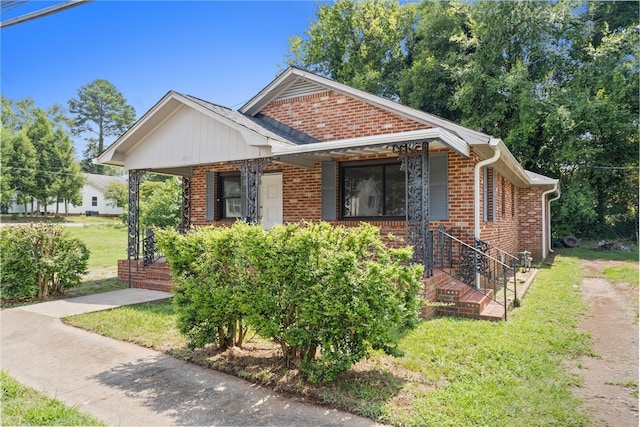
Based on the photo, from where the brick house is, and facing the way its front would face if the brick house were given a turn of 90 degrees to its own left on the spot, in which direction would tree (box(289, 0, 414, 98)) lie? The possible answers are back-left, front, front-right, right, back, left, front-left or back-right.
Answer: back-left

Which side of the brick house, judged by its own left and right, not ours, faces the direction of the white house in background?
right

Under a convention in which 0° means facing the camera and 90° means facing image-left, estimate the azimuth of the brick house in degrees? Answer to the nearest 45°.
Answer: approximately 45°

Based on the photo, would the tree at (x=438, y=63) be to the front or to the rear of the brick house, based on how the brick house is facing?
to the rear

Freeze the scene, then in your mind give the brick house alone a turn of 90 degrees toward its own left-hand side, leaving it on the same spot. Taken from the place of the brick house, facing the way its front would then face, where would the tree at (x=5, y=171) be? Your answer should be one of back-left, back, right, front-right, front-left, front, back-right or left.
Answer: back

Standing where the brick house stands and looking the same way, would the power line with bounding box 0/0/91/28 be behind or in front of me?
in front

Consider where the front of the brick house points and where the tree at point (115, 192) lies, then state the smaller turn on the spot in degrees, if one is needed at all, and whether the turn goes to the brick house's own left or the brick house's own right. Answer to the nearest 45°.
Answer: approximately 90° to the brick house's own right

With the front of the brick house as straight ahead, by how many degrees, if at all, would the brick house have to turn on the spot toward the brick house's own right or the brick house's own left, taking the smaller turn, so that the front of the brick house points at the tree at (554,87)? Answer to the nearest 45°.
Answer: approximately 180°

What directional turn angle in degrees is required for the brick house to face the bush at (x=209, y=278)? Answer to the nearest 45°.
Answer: approximately 45° to its left

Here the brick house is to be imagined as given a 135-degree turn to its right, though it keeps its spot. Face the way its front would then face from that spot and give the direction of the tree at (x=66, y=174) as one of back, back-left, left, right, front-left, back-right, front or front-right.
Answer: front-left

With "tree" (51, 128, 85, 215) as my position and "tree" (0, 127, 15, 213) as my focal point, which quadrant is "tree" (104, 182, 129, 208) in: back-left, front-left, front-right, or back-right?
back-right

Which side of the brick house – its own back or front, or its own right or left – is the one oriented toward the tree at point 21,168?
right

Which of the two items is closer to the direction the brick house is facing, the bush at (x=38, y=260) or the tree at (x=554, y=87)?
the bush
